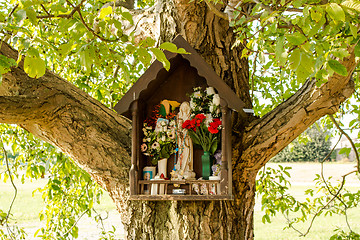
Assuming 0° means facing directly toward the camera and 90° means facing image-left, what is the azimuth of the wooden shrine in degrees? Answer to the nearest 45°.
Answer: approximately 0°

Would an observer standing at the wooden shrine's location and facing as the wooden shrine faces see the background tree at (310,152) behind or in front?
behind
